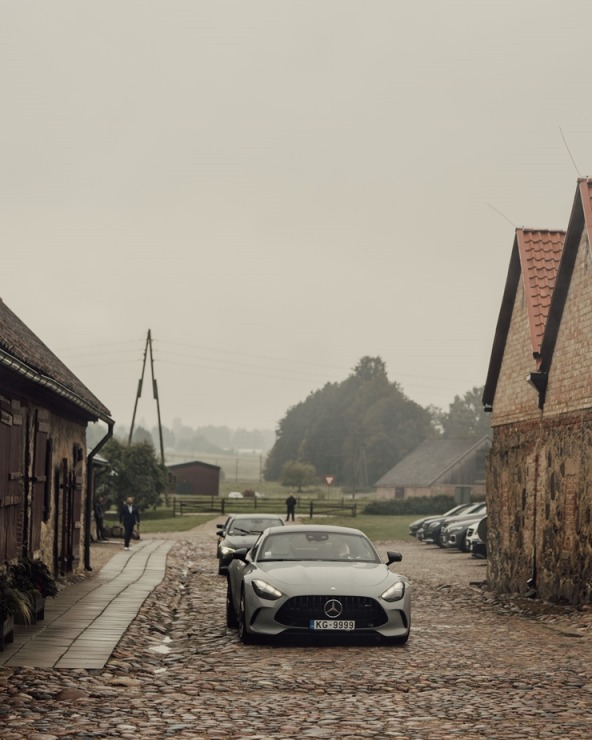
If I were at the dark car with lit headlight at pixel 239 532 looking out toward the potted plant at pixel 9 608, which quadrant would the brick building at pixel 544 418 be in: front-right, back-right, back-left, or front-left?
front-left

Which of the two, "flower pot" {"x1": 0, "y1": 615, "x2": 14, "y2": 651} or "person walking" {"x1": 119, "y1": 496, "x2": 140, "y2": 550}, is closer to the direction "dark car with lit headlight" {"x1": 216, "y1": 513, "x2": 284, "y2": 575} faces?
the flower pot

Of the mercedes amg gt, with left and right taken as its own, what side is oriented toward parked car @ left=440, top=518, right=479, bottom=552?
back

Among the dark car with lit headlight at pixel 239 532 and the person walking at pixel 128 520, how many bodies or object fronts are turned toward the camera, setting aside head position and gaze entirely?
2

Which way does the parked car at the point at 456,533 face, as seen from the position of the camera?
facing the viewer and to the left of the viewer

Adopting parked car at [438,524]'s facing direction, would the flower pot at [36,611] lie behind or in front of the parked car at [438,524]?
in front

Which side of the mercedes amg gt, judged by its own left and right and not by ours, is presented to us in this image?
front

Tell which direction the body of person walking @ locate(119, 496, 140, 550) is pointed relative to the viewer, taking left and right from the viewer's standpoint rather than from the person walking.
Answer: facing the viewer

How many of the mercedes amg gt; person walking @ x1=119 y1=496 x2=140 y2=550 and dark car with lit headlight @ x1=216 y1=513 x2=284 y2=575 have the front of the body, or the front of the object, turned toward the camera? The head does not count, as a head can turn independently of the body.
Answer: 3

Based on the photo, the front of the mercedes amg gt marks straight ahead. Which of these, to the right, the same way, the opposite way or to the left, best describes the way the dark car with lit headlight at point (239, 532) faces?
the same way

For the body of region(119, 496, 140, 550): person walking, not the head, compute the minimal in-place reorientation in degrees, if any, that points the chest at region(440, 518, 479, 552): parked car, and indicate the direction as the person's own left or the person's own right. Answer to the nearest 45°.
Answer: approximately 90° to the person's own left

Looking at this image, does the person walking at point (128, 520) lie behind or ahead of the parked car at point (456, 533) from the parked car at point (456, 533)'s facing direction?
ahead

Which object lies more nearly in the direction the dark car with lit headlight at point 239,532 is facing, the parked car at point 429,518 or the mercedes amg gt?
the mercedes amg gt

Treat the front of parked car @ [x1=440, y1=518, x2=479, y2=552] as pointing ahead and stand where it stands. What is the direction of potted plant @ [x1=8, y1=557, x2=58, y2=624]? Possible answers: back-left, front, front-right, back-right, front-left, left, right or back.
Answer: front-left

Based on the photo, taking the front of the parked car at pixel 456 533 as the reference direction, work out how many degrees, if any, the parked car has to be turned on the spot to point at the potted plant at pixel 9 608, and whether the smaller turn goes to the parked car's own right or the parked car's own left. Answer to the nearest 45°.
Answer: approximately 45° to the parked car's own left

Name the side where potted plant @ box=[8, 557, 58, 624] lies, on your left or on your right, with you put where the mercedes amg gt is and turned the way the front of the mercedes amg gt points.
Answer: on your right

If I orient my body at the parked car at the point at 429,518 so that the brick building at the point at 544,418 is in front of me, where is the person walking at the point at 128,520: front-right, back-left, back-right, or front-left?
front-right
